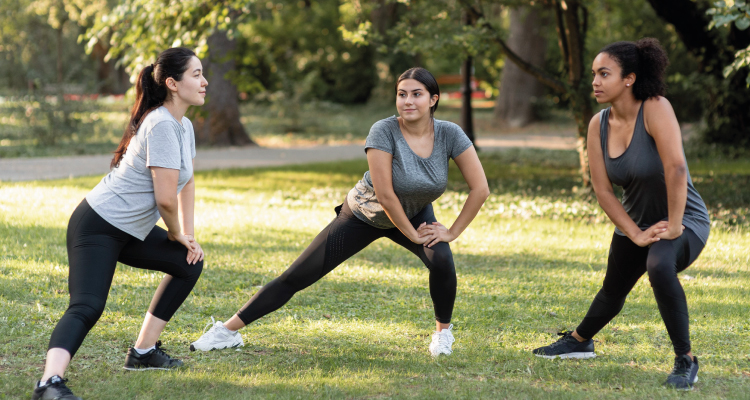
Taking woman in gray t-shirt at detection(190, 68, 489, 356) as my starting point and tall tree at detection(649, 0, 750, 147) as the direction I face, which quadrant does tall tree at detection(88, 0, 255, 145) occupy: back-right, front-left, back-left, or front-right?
front-left

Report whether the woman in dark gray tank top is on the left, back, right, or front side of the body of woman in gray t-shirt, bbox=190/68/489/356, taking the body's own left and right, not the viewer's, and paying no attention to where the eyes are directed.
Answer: left

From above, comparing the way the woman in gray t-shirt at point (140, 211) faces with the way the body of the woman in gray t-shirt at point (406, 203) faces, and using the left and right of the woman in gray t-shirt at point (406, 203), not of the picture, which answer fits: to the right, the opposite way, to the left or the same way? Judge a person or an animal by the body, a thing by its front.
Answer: to the left

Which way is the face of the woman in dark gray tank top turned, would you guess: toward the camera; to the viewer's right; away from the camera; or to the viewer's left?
to the viewer's left

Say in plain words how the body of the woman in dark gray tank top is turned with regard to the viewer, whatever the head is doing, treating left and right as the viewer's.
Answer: facing the viewer and to the left of the viewer

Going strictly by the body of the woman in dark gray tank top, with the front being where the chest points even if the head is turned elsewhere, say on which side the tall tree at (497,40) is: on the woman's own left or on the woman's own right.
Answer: on the woman's own right

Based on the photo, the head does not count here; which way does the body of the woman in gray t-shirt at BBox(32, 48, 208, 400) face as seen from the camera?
to the viewer's right

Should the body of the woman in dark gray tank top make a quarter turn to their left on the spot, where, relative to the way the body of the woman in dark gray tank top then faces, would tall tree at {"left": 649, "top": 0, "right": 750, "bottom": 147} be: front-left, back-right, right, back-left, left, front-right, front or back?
back-left

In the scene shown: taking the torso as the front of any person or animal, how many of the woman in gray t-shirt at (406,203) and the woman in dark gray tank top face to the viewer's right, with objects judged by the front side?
0

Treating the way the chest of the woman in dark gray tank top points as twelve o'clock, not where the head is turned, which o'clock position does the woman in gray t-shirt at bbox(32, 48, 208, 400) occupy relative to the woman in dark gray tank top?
The woman in gray t-shirt is roughly at 1 o'clock from the woman in dark gray tank top.

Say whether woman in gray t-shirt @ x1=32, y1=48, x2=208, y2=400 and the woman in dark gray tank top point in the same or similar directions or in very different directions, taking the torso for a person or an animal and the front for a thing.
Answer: very different directions

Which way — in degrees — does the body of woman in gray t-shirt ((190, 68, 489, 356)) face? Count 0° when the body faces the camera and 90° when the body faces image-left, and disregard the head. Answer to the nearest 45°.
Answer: approximately 0°

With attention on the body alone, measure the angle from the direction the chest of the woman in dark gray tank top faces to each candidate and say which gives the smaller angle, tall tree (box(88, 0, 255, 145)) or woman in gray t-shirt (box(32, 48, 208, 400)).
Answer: the woman in gray t-shirt

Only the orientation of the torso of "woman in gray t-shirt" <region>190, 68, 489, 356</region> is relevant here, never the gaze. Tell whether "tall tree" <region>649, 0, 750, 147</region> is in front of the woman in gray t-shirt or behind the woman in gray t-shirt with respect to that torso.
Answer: behind

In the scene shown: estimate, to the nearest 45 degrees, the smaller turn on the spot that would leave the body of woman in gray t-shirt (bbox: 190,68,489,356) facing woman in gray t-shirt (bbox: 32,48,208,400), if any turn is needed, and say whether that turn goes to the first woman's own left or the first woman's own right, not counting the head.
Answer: approximately 90° to the first woman's own right

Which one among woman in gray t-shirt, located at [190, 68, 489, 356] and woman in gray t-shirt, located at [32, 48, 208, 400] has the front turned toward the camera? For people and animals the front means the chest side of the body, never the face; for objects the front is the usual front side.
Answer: woman in gray t-shirt, located at [190, 68, 489, 356]
